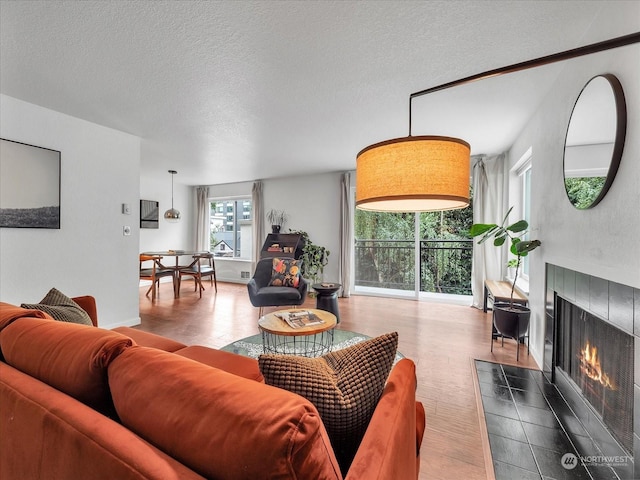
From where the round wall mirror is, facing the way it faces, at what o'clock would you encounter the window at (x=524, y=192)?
The window is roughly at 4 o'clock from the round wall mirror.

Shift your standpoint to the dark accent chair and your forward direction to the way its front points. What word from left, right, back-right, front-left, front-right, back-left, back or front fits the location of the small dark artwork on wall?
back-right

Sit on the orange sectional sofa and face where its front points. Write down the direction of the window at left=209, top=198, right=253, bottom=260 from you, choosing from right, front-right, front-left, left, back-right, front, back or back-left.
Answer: front-left

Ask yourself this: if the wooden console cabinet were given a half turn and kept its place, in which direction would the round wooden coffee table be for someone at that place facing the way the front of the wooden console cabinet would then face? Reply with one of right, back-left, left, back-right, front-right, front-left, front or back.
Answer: back

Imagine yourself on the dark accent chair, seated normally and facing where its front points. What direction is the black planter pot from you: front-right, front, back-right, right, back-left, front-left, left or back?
front-left

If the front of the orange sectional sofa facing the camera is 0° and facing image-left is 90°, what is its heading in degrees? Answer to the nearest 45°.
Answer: approximately 225°

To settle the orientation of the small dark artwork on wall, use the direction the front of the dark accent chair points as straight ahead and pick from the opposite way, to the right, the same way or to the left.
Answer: to the left

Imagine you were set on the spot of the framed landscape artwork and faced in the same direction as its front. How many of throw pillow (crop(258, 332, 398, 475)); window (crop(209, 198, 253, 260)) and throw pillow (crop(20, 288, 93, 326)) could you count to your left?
1

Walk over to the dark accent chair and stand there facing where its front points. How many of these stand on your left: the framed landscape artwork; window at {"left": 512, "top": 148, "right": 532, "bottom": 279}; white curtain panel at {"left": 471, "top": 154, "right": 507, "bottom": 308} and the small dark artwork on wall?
2

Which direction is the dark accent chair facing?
toward the camera
